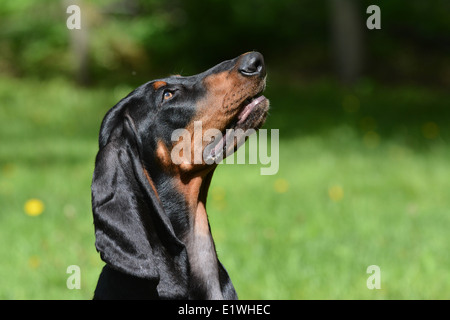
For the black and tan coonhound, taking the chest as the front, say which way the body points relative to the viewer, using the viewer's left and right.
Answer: facing to the right of the viewer
